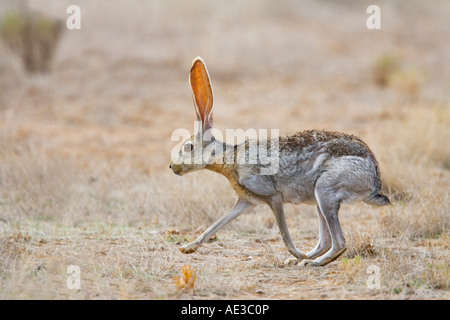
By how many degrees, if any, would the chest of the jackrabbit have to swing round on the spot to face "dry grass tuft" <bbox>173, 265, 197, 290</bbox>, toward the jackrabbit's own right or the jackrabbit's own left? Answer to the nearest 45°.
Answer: approximately 45° to the jackrabbit's own left

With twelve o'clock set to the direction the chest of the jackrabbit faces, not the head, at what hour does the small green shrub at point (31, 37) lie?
The small green shrub is roughly at 2 o'clock from the jackrabbit.

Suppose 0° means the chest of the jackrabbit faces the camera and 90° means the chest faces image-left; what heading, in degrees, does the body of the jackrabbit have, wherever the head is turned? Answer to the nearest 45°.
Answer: approximately 90°
